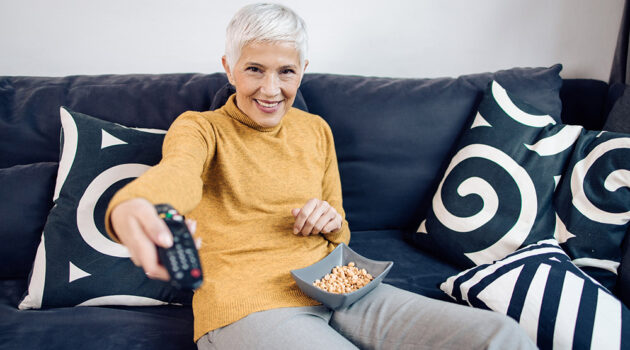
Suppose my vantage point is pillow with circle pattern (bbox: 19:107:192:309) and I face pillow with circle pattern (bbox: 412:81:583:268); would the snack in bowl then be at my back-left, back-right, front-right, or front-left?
front-right

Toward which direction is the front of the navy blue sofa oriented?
toward the camera

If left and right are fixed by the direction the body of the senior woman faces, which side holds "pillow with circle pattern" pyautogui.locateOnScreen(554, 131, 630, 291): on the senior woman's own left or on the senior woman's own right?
on the senior woman's own left

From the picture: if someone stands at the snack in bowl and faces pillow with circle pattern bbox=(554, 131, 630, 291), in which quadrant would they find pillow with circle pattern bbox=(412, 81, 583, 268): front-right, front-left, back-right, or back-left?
front-left

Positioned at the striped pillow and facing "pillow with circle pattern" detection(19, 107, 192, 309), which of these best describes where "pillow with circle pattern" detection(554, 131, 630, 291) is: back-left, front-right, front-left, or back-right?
back-right
